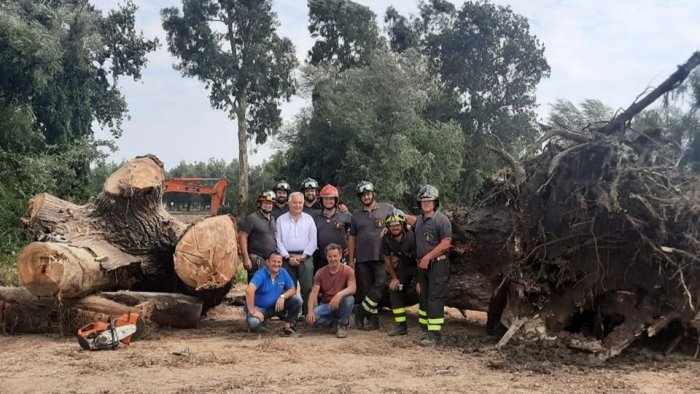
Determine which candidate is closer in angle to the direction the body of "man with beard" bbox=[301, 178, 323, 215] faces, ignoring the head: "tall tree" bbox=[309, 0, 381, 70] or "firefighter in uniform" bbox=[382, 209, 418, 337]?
the firefighter in uniform

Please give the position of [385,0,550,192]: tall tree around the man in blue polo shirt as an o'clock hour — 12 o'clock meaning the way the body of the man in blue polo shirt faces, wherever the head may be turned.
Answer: The tall tree is roughly at 7 o'clock from the man in blue polo shirt.

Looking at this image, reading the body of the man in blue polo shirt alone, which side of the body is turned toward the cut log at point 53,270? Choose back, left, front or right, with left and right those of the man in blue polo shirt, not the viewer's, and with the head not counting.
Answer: right

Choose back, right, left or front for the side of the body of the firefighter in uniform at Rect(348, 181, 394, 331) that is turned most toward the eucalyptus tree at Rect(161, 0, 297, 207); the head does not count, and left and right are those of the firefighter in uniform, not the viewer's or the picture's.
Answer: back

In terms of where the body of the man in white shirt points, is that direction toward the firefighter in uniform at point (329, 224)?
no

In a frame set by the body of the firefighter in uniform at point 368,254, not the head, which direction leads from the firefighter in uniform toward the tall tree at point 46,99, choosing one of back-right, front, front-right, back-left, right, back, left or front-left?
back-right

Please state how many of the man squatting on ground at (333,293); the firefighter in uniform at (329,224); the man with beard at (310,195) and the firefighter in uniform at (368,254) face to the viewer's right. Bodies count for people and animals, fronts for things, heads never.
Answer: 0

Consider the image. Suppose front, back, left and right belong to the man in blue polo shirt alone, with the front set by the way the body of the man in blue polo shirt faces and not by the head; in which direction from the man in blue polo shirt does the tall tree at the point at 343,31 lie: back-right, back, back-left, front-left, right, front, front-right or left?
back

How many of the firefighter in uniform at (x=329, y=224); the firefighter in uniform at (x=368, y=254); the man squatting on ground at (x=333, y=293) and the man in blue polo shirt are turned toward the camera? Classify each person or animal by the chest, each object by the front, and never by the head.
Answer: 4

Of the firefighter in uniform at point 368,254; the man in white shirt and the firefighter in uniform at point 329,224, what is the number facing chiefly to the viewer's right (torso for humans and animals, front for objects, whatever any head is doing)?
0

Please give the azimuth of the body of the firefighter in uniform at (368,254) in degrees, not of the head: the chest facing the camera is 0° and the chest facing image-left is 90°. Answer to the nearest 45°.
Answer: approximately 0°

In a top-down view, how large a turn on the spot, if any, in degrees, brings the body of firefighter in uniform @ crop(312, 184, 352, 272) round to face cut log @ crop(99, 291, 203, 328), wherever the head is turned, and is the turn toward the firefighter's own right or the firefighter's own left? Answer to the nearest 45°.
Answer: approximately 90° to the firefighter's own right

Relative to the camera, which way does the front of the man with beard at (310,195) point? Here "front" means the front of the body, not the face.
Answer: toward the camera

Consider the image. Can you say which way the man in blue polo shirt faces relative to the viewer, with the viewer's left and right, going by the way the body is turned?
facing the viewer

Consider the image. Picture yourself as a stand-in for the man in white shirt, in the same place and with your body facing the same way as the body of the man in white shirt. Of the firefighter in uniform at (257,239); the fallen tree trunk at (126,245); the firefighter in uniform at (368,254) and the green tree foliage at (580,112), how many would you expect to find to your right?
2

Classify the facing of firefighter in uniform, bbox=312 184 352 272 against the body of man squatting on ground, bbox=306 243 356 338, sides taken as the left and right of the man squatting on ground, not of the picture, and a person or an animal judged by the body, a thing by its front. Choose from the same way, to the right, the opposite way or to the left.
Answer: the same way

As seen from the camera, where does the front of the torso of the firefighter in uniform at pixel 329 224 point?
toward the camera

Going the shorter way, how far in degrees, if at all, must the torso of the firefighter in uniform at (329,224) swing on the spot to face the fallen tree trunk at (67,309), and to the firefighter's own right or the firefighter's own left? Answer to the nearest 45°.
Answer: approximately 90° to the firefighter's own right
